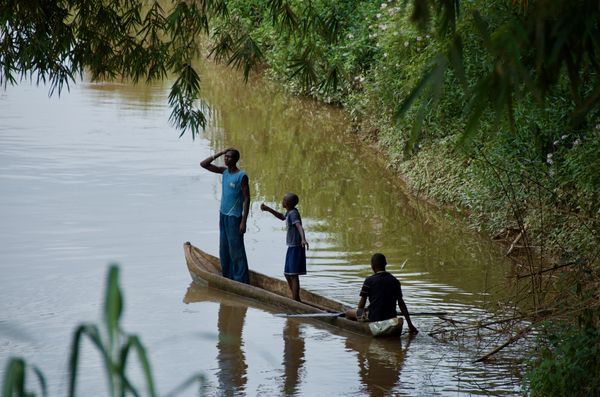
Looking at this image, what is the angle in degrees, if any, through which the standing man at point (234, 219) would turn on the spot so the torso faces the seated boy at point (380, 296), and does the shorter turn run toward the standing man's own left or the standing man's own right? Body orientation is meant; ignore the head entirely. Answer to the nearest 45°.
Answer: approximately 90° to the standing man's own left

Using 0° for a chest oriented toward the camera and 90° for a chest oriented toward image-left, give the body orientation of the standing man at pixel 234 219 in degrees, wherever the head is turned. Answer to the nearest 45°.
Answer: approximately 45°
